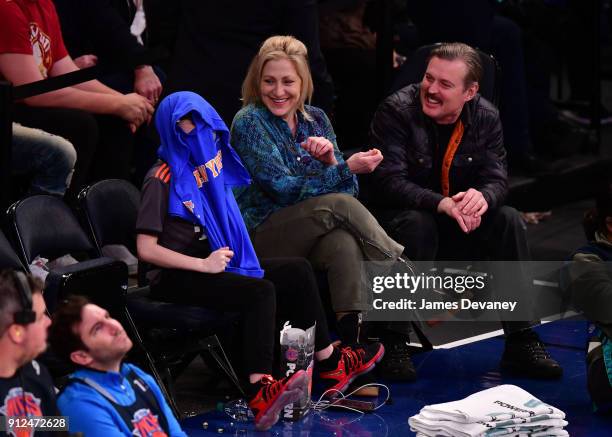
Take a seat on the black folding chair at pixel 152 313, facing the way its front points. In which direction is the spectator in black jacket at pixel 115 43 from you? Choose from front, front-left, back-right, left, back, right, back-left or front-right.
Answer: back-left

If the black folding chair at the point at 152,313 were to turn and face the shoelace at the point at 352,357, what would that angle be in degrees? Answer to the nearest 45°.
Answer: approximately 45° to its left

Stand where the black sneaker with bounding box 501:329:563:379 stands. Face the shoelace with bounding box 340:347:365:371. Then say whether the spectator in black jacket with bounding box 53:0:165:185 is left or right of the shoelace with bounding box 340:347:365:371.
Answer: right

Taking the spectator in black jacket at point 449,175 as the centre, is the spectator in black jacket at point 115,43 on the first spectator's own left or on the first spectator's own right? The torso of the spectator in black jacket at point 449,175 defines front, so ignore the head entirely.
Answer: on the first spectator's own right

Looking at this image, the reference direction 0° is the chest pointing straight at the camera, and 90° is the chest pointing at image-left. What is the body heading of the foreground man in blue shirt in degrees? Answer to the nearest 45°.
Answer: approximately 315°

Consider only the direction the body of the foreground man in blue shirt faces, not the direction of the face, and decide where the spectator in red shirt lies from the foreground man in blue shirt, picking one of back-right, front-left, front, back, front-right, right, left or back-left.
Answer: back-left

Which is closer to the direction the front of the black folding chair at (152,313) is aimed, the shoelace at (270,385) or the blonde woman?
the shoelace

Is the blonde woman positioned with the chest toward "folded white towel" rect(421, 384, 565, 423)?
yes

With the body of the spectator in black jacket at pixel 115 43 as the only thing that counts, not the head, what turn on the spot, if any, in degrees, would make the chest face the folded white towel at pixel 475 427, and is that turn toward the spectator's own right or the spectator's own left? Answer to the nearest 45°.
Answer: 0° — they already face it
